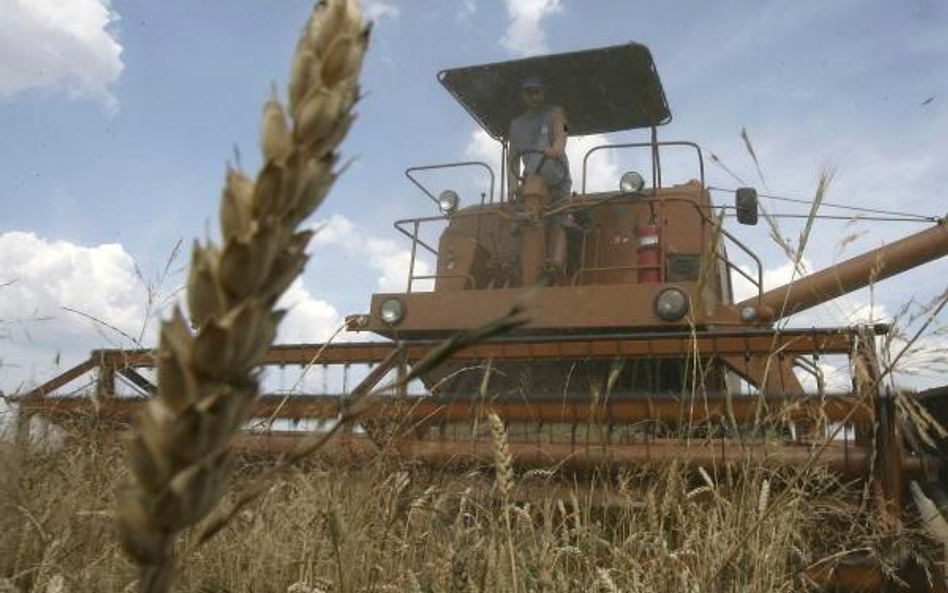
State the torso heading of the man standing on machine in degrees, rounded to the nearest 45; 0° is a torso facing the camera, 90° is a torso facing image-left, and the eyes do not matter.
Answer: approximately 0°

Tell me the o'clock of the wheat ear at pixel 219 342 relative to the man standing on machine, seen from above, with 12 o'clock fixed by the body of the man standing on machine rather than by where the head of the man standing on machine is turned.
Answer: The wheat ear is roughly at 12 o'clock from the man standing on machine.
